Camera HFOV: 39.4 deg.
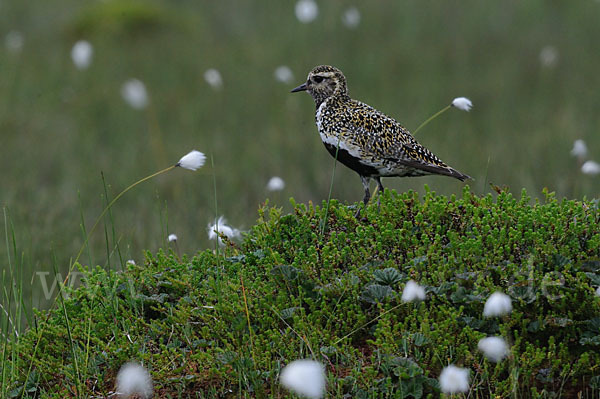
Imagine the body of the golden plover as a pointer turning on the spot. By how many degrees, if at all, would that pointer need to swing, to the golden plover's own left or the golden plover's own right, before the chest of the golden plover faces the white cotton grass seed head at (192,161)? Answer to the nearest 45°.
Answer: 0° — it already faces it

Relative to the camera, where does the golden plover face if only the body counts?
to the viewer's left
